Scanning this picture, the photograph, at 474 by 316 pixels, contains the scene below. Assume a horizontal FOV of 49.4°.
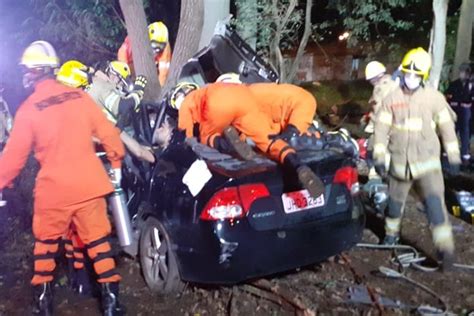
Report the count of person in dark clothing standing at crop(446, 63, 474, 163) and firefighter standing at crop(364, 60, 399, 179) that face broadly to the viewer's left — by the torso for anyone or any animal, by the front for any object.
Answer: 1

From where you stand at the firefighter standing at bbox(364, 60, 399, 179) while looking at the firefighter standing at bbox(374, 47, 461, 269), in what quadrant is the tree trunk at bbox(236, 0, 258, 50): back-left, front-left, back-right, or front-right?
back-right

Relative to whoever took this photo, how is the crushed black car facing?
facing away from the viewer and to the left of the viewer

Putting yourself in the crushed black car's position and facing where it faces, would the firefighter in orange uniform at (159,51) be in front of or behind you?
in front

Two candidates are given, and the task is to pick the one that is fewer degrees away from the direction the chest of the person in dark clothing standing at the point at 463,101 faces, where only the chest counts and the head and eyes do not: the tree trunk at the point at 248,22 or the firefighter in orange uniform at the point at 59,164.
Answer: the firefighter in orange uniform

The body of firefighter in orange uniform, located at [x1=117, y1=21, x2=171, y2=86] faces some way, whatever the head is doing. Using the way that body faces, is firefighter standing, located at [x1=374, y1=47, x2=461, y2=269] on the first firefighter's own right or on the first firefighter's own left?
on the first firefighter's own left

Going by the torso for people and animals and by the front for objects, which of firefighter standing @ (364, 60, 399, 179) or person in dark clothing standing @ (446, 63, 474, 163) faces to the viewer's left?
firefighter standing @ (364, 60, 399, 179)
